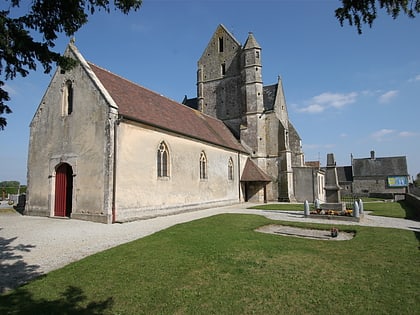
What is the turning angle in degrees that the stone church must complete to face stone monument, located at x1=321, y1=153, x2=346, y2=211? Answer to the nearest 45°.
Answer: approximately 135° to its left

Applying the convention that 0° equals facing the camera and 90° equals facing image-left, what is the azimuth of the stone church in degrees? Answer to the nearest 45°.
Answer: approximately 45°
